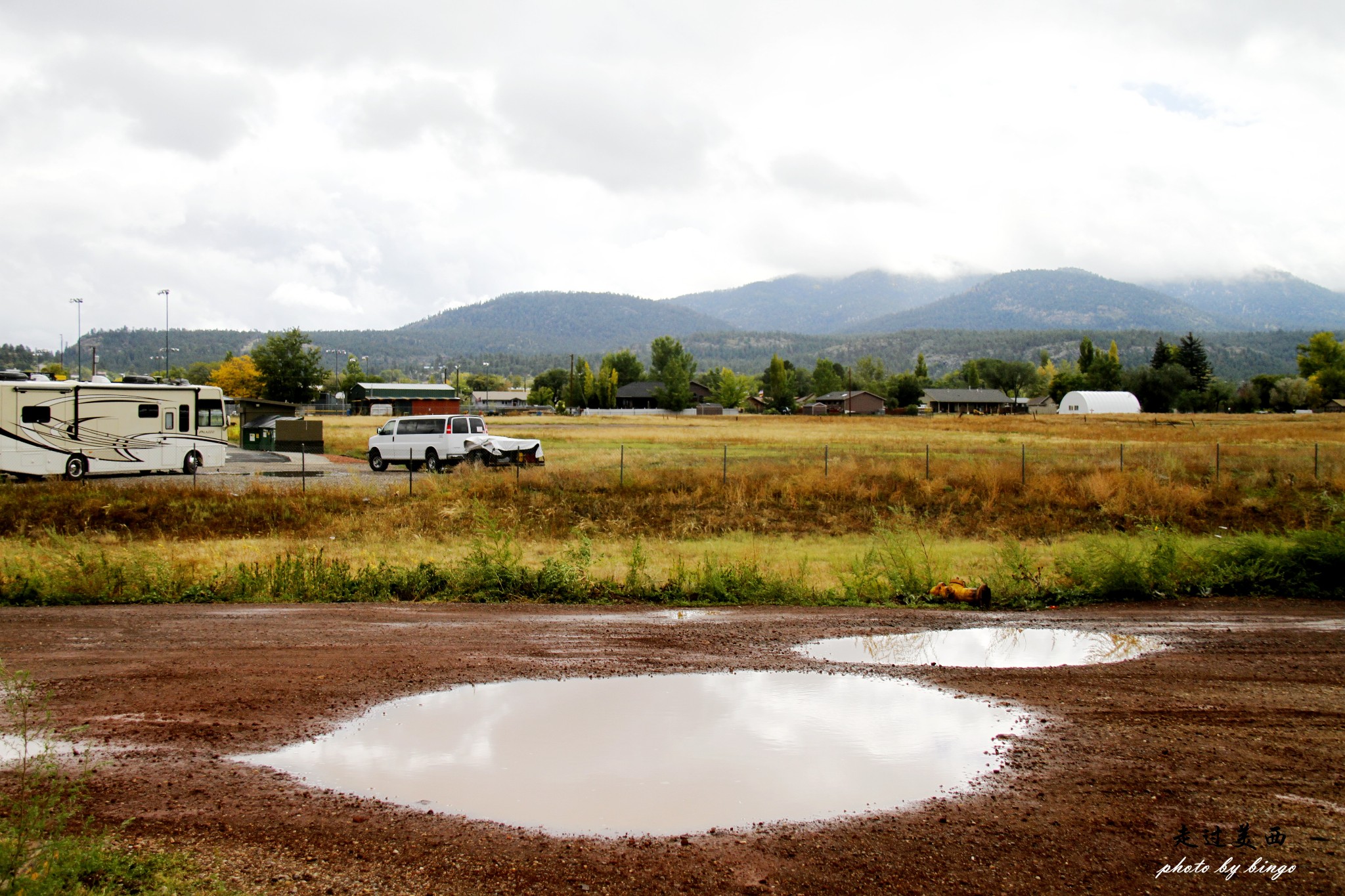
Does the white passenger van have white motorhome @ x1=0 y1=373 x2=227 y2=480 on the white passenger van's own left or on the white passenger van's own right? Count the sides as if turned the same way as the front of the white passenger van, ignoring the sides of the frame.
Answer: on the white passenger van's own left

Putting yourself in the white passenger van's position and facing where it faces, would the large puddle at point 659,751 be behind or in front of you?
behind

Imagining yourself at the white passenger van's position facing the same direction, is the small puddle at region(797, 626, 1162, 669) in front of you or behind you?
behind
